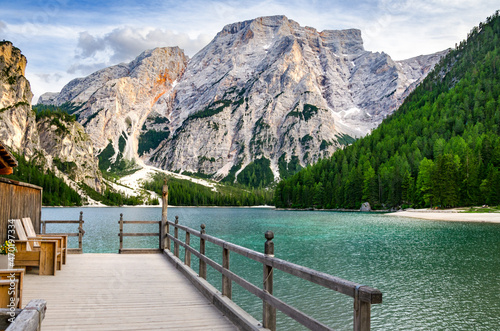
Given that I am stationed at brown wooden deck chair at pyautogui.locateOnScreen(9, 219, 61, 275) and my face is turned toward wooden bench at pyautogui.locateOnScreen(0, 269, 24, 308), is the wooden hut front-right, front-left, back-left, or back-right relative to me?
back-right

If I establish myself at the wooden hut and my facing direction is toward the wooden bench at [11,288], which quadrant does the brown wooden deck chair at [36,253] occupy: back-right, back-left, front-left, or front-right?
front-left

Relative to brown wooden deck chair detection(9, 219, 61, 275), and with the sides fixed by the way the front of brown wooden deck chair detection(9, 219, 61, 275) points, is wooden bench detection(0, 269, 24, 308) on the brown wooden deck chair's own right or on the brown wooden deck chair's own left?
on the brown wooden deck chair's own right

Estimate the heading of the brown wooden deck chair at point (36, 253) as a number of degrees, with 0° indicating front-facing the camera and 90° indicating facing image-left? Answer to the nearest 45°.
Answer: approximately 270°

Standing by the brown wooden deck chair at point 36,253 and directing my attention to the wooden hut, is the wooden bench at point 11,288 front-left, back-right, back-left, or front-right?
back-left
